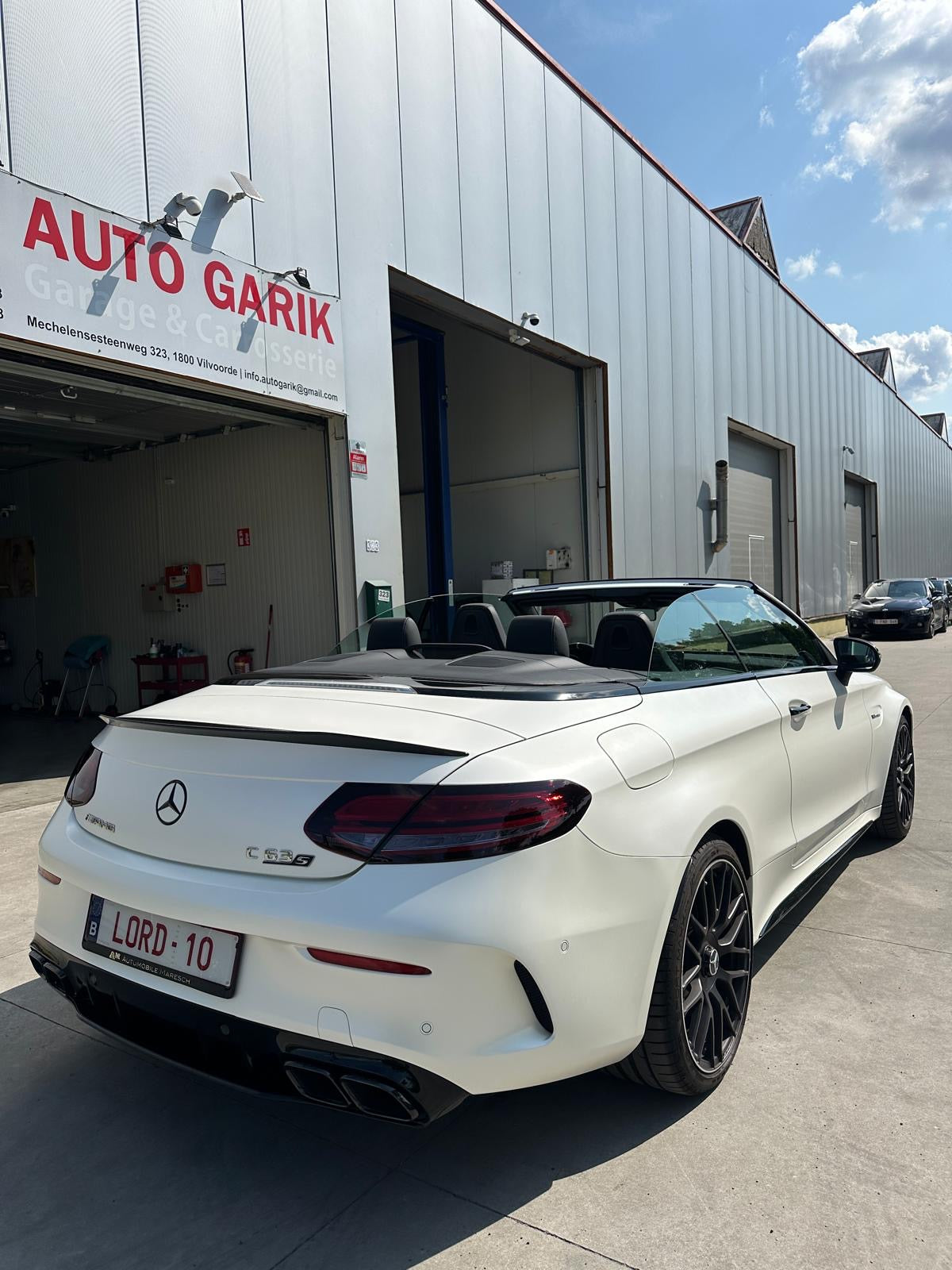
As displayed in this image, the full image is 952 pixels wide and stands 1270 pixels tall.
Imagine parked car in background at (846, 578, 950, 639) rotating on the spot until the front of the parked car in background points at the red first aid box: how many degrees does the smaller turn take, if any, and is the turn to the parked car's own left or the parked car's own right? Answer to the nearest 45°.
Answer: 0° — it already faces it

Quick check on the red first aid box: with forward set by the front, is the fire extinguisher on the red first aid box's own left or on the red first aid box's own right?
on the red first aid box's own left

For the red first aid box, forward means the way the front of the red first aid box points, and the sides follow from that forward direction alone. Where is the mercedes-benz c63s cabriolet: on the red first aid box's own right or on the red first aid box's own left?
on the red first aid box's own left

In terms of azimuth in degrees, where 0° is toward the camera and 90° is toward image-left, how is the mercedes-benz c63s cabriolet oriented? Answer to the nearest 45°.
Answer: approximately 225°

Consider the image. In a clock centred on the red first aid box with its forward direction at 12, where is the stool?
The stool is roughly at 3 o'clock from the red first aid box.

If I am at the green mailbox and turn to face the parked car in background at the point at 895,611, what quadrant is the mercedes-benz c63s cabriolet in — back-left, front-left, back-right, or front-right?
back-right

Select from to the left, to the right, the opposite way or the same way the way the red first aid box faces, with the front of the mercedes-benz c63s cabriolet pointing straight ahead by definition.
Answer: the opposite way

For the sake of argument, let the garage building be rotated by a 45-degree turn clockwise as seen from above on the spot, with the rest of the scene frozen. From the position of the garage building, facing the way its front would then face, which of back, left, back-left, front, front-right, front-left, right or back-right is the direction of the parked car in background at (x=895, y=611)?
back-left

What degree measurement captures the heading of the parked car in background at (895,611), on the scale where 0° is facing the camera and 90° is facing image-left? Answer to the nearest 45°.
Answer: approximately 45°

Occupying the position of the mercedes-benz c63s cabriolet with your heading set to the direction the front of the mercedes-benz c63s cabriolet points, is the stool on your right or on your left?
on your left
